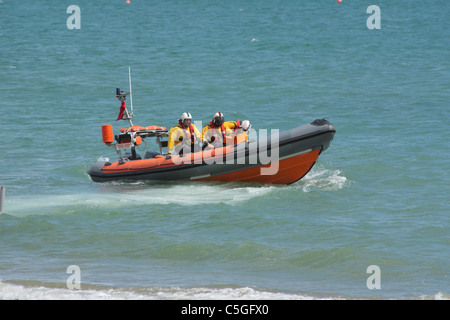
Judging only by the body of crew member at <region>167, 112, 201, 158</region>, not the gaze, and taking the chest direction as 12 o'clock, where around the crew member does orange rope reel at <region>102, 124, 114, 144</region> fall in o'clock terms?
The orange rope reel is roughly at 5 o'clock from the crew member.

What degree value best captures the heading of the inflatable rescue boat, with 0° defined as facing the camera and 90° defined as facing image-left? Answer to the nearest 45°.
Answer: approximately 270°

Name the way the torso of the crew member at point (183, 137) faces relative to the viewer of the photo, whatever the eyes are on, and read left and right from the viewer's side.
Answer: facing the viewer and to the right of the viewer
